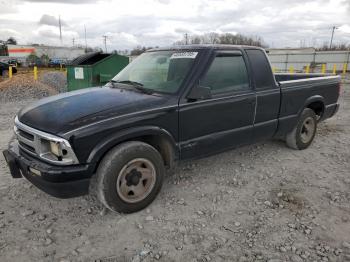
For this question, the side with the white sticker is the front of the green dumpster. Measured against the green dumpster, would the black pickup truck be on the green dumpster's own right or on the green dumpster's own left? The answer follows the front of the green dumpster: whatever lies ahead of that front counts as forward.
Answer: on the green dumpster's own left

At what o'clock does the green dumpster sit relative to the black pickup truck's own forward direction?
The green dumpster is roughly at 4 o'clock from the black pickup truck.

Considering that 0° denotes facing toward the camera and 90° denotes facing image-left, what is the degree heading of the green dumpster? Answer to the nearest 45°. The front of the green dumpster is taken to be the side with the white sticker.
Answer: approximately 45°

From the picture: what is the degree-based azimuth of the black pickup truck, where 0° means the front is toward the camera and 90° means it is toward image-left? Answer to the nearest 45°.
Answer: approximately 45°
